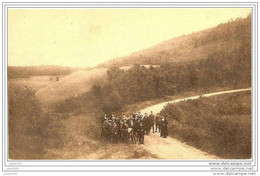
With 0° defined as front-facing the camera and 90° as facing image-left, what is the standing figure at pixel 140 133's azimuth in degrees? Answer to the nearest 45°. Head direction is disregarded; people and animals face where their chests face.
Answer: approximately 0°
